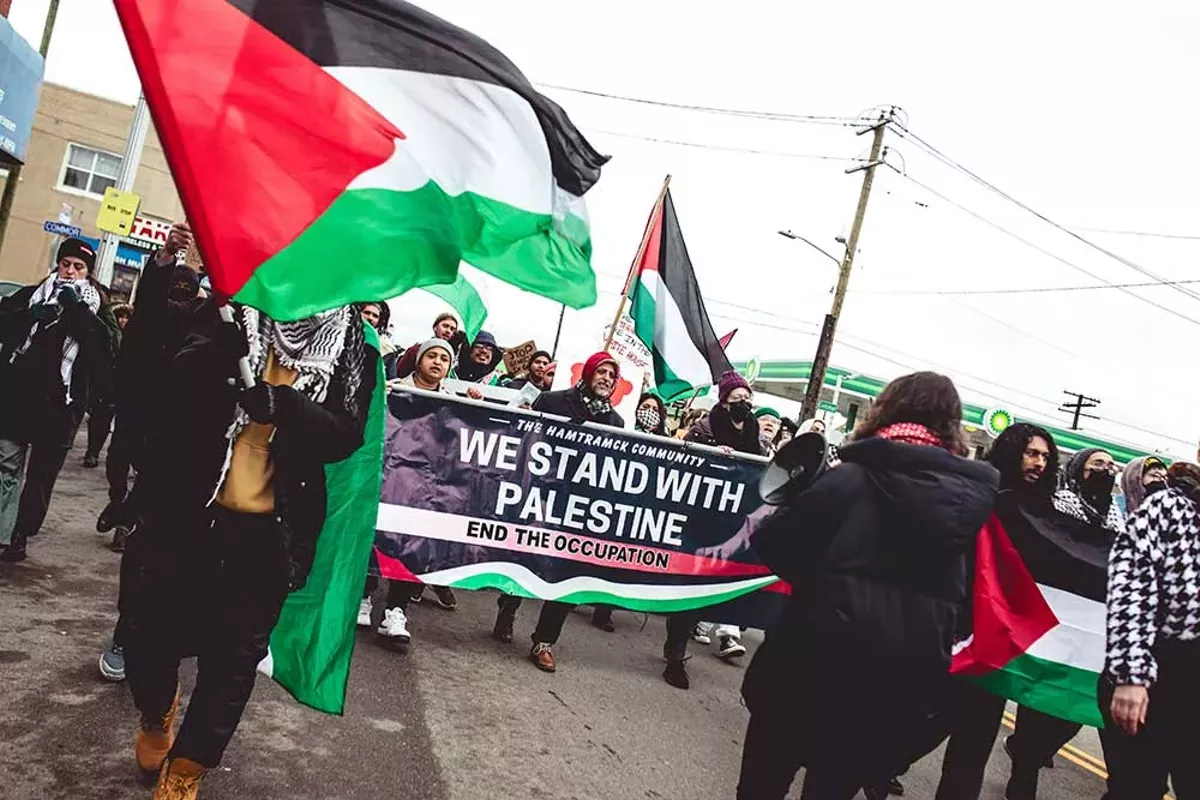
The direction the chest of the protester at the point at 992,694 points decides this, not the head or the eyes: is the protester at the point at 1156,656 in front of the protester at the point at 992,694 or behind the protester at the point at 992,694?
in front

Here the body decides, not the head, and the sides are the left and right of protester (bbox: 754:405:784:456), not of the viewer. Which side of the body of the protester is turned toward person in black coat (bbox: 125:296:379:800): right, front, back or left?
front

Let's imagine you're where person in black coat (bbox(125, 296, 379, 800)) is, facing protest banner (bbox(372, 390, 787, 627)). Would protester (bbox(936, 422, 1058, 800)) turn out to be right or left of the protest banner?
right

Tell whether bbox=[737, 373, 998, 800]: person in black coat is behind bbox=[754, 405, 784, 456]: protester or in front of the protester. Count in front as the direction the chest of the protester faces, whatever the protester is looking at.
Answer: in front

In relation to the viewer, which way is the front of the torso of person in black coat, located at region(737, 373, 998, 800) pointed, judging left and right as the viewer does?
facing away from the viewer

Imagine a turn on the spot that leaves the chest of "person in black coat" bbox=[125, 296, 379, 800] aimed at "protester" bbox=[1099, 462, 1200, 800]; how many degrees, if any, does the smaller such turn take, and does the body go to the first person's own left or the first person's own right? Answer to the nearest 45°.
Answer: approximately 90° to the first person's own left

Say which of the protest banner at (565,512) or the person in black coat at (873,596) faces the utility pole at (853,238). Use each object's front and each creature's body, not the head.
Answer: the person in black coat

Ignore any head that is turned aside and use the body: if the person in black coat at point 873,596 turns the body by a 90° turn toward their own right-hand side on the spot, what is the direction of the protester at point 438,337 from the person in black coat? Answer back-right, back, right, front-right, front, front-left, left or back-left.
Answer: back-left

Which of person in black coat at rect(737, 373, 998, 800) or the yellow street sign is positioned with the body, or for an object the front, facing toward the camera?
the yellow street sign

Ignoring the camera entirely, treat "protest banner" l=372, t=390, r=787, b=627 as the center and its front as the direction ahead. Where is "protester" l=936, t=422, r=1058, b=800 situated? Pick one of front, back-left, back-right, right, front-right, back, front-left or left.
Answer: front-left

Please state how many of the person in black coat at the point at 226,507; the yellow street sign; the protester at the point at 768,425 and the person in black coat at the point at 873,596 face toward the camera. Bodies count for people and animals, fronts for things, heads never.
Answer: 3

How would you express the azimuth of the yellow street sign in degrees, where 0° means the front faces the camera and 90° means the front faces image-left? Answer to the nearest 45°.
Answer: approximately 0°

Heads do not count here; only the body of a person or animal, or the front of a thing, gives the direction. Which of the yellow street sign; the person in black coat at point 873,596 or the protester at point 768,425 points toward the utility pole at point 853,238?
the person in black coat

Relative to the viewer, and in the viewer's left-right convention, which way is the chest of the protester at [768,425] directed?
facing the viewer

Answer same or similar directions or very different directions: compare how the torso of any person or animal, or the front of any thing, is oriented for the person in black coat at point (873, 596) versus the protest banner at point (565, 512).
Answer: very different directions

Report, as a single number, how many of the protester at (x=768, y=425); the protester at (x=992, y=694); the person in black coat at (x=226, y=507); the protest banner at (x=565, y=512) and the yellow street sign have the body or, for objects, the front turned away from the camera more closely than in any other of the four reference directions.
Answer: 0

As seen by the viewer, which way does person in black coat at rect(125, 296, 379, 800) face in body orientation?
toward the camera

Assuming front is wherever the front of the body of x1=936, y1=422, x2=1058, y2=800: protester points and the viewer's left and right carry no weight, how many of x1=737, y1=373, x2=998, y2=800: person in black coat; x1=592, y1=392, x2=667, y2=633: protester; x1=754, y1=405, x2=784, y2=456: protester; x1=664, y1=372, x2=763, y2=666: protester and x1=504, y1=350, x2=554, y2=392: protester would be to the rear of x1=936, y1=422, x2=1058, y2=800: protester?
4

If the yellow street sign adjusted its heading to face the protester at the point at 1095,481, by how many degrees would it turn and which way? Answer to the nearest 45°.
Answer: approximately 45° to its left
